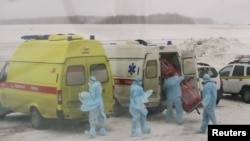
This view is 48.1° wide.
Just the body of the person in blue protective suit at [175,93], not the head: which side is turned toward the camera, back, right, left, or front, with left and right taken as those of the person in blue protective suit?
back

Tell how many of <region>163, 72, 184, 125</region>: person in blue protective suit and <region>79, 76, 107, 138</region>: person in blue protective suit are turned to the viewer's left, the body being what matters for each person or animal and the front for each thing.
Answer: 1

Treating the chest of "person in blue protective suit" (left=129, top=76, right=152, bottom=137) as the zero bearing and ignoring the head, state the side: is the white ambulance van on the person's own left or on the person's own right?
on the person's own left

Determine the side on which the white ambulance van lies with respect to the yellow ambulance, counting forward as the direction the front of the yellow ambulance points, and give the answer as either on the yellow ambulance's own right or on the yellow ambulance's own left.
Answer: on the yellow ambulance's own right

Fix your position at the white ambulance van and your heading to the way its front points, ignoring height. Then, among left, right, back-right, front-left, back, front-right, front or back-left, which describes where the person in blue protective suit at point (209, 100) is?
back

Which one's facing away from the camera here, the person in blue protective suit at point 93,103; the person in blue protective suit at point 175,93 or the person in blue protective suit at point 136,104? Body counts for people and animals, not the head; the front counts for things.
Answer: the person in blue protective suit at point 175,93
